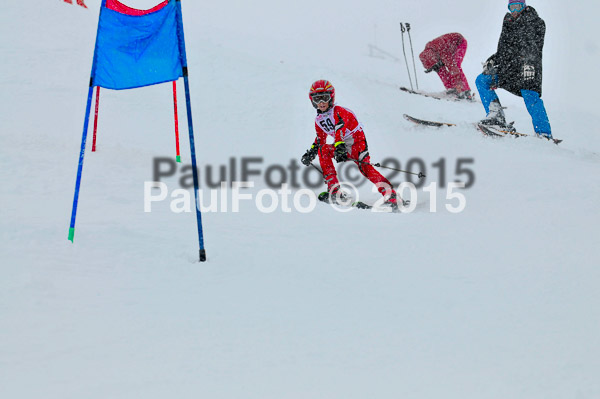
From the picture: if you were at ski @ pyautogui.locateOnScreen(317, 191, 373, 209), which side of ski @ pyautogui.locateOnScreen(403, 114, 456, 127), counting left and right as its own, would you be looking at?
left

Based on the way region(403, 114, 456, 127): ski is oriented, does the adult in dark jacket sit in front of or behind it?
behind

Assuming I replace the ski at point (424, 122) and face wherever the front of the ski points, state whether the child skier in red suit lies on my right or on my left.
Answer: on my left

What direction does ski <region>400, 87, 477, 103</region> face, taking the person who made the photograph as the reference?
facing to the left of the viewer

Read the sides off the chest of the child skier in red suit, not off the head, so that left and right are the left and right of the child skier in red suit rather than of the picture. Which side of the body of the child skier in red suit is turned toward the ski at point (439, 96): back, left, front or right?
back

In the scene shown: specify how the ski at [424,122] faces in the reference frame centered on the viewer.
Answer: facing to the left of the viewer

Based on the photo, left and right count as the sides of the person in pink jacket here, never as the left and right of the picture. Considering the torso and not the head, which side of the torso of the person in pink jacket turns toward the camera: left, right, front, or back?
left
